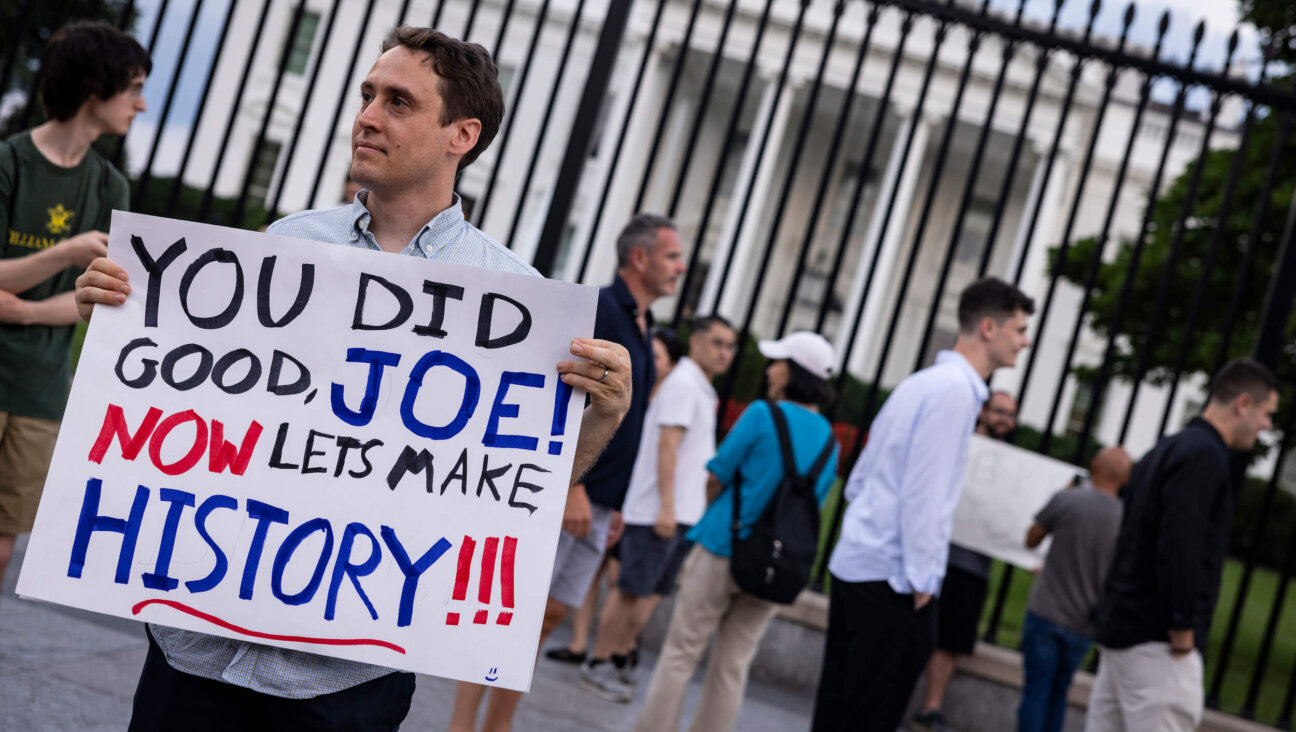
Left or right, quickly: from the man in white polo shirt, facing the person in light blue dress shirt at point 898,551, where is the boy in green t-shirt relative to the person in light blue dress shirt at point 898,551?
right

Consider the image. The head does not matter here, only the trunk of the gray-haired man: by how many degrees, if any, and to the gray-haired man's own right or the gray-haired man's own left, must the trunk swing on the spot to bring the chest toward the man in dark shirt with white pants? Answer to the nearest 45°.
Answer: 0° — they already face them

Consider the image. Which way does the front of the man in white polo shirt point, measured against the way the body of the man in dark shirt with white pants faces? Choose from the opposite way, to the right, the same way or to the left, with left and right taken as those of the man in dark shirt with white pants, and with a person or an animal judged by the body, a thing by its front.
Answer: the same way

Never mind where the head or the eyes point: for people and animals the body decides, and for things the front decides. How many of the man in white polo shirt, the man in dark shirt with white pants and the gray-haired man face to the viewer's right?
3

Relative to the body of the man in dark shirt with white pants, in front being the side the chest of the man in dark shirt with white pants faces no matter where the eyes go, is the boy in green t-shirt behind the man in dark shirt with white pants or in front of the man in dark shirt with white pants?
behind

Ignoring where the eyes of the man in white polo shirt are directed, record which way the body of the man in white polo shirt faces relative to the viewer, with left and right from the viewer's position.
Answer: facing to the right of the viewer

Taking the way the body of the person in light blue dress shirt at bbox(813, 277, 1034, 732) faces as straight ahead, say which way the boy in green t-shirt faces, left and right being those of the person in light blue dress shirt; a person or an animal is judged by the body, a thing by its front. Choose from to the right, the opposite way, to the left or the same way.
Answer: to the right

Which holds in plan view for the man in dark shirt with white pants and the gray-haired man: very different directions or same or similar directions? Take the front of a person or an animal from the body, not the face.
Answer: same or similar directions

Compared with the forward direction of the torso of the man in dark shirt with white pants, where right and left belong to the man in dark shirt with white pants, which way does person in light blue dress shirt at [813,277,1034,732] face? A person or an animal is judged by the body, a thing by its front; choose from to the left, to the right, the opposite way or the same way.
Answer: the same way

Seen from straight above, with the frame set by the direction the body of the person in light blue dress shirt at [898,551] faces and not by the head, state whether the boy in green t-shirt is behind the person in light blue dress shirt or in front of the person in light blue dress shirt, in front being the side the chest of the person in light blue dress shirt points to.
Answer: behind

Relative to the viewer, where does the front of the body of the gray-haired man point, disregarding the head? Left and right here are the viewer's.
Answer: facing to the right of the viewer

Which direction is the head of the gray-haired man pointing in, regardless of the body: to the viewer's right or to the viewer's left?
to the viewer's right

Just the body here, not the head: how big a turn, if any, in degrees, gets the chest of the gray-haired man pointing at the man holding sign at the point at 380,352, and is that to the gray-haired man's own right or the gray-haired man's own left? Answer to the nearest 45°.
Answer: approximately 90° to the gray-haired man's own right

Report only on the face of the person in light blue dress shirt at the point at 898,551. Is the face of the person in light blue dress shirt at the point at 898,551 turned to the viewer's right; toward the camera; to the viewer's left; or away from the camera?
to the viewer's right

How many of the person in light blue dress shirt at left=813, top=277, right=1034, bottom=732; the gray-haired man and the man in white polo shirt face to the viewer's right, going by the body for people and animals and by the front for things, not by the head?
3

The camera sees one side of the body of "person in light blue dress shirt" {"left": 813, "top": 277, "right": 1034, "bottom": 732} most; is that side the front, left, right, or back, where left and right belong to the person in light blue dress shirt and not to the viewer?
right

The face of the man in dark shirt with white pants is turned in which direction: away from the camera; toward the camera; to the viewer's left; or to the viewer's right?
to the viewer's right

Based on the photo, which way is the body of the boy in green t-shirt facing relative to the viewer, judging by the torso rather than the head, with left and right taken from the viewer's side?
facing the viewer and to the right of the viewer
